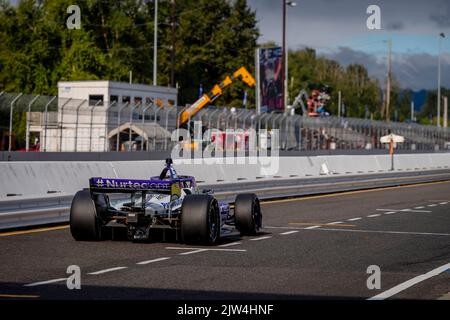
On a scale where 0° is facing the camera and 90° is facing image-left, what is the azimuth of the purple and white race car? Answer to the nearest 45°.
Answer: approximately 225°

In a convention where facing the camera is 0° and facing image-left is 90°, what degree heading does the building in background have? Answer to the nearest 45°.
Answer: approximately 315°

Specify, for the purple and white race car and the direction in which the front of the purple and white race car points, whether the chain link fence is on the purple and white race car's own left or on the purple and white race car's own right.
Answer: on the purple and white race car's own left

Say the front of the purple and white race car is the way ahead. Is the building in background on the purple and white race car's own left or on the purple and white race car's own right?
on the purple and white race car's own left
